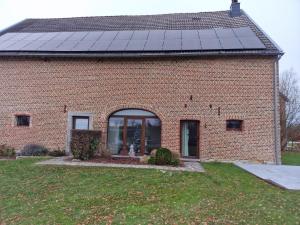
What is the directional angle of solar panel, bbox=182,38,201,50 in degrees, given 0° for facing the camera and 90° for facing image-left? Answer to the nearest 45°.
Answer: approximately 0°

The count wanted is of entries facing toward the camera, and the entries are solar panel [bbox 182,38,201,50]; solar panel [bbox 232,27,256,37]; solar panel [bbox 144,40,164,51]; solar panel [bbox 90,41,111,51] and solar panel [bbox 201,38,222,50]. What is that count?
5

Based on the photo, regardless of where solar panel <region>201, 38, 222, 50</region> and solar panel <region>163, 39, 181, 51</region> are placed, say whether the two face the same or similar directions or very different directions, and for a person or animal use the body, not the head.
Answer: same or similar directions

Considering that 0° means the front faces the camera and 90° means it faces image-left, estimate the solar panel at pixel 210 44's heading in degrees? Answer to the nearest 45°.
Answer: approximately 0°

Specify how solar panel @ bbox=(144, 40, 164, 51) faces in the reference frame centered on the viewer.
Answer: facing the viewer

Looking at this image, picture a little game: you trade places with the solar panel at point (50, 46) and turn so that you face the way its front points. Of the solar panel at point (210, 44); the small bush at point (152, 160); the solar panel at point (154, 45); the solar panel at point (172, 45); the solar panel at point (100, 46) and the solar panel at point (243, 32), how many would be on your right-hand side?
0

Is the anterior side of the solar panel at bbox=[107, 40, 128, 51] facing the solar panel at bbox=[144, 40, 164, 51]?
no

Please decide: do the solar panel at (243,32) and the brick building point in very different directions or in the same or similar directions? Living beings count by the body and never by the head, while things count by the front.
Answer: same or similar directions

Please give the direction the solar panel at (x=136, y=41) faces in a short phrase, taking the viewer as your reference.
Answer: facing the viewer

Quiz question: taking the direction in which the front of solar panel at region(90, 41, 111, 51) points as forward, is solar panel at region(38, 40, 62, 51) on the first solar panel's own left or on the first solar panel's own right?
on the first solar panel's own right

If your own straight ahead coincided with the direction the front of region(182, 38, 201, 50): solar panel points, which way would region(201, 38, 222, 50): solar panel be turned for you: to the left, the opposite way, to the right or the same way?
the same way

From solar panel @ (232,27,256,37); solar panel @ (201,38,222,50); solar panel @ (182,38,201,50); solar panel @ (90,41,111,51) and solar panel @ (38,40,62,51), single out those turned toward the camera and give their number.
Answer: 5

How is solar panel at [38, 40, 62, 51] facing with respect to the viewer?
toward the camera

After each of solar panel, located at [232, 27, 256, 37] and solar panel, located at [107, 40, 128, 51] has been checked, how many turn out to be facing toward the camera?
2
